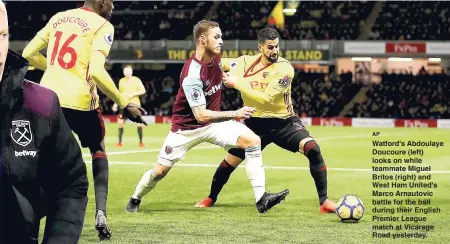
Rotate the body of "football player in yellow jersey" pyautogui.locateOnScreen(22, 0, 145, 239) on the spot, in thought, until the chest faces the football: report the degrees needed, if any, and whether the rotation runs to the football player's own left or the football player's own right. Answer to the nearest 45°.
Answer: approximately 45° to the football player's own right

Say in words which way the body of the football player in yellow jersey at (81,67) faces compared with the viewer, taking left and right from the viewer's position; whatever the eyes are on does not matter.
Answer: facing away from the viewer and to the right of the viewer

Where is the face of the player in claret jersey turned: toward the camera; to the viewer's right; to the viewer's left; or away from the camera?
to the viewer's right
